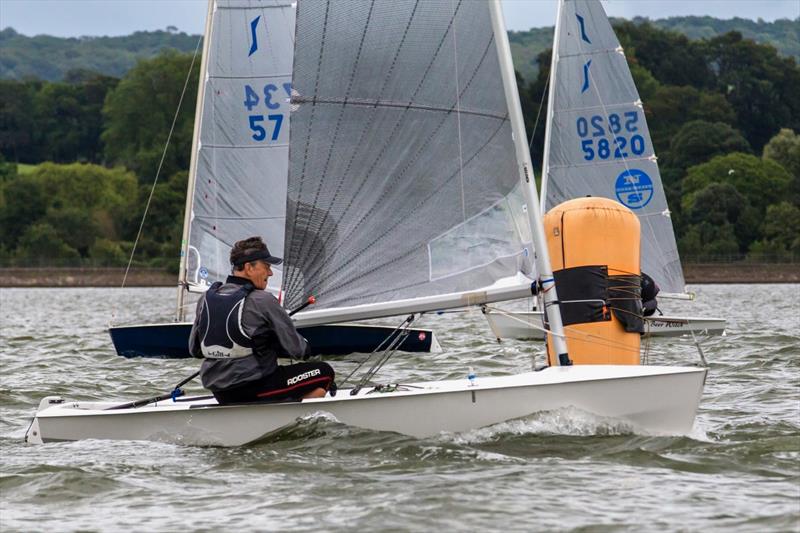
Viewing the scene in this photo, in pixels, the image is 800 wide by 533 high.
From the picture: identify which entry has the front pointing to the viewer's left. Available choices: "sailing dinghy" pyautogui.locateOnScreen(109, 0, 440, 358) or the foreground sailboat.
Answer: the sailing dinghy

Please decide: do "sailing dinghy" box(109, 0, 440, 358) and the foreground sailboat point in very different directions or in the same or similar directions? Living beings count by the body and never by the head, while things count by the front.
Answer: very different directions

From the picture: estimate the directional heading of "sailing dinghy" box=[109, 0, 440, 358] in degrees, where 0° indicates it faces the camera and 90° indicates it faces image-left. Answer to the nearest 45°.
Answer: approximately 90°

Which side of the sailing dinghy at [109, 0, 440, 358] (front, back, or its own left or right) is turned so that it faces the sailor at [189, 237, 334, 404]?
left

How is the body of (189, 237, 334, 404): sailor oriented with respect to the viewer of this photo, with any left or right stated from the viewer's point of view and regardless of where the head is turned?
facing away from the viewer and to the right of the viewer

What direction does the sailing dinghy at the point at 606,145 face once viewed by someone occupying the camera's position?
facing to the left of the viewer

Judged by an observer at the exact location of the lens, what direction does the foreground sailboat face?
facing to the right of the viewer

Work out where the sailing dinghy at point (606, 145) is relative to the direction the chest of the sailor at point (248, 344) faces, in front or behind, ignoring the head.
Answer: in front

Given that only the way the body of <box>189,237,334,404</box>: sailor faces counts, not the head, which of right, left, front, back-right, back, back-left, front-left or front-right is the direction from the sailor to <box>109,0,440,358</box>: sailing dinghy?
front-left

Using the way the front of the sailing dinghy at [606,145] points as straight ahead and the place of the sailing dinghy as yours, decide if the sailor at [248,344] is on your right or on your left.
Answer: on your left

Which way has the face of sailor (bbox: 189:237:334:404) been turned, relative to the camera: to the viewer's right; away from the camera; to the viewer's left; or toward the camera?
to the viewer's right

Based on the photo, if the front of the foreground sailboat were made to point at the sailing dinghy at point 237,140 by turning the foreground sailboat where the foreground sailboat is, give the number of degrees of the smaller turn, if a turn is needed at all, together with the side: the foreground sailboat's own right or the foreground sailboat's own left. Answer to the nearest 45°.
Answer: approximately 90° to the foreground sailboat's own left

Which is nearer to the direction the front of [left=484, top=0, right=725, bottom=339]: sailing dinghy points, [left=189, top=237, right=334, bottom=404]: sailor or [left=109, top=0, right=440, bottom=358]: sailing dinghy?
the sailing dinghy

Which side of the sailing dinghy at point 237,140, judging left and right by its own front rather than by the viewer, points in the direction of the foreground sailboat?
left

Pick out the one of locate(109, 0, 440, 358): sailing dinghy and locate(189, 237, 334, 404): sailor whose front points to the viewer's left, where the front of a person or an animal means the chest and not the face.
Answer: the sailing dinghy
